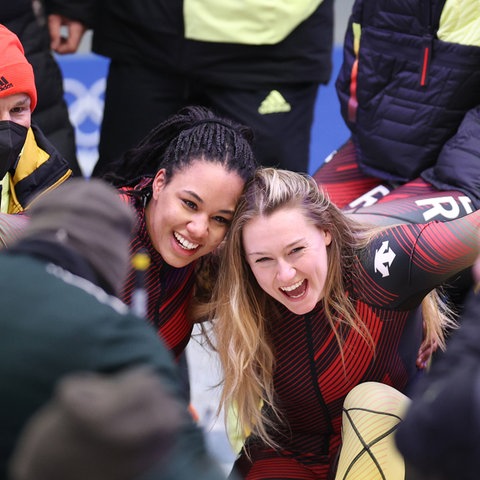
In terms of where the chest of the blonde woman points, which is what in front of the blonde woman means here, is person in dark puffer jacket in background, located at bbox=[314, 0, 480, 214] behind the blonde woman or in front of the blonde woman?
behind

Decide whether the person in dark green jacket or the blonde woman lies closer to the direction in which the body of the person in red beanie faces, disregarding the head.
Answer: the person in dark green jacket

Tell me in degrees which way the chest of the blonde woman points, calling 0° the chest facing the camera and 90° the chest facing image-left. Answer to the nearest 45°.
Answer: approximately 0°

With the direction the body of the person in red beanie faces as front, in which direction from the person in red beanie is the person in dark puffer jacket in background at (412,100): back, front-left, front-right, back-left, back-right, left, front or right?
left

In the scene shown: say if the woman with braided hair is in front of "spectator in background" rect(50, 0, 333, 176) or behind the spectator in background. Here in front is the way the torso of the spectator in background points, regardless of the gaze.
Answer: in front

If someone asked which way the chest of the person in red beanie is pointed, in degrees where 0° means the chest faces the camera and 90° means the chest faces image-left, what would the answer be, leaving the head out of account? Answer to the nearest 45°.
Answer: approximately 0°

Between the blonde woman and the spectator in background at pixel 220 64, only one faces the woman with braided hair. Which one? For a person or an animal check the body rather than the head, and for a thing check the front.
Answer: the spectator in background

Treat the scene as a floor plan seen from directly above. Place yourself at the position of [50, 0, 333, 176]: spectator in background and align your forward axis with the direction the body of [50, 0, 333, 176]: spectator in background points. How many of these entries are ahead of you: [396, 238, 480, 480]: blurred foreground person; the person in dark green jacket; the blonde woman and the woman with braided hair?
4

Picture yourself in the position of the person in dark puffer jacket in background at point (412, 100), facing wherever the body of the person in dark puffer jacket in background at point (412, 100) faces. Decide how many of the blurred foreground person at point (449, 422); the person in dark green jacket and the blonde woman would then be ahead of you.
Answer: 3
